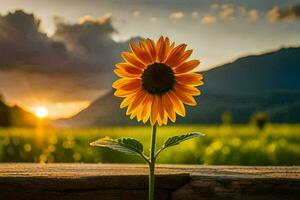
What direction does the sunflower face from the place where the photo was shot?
facing the viewer
